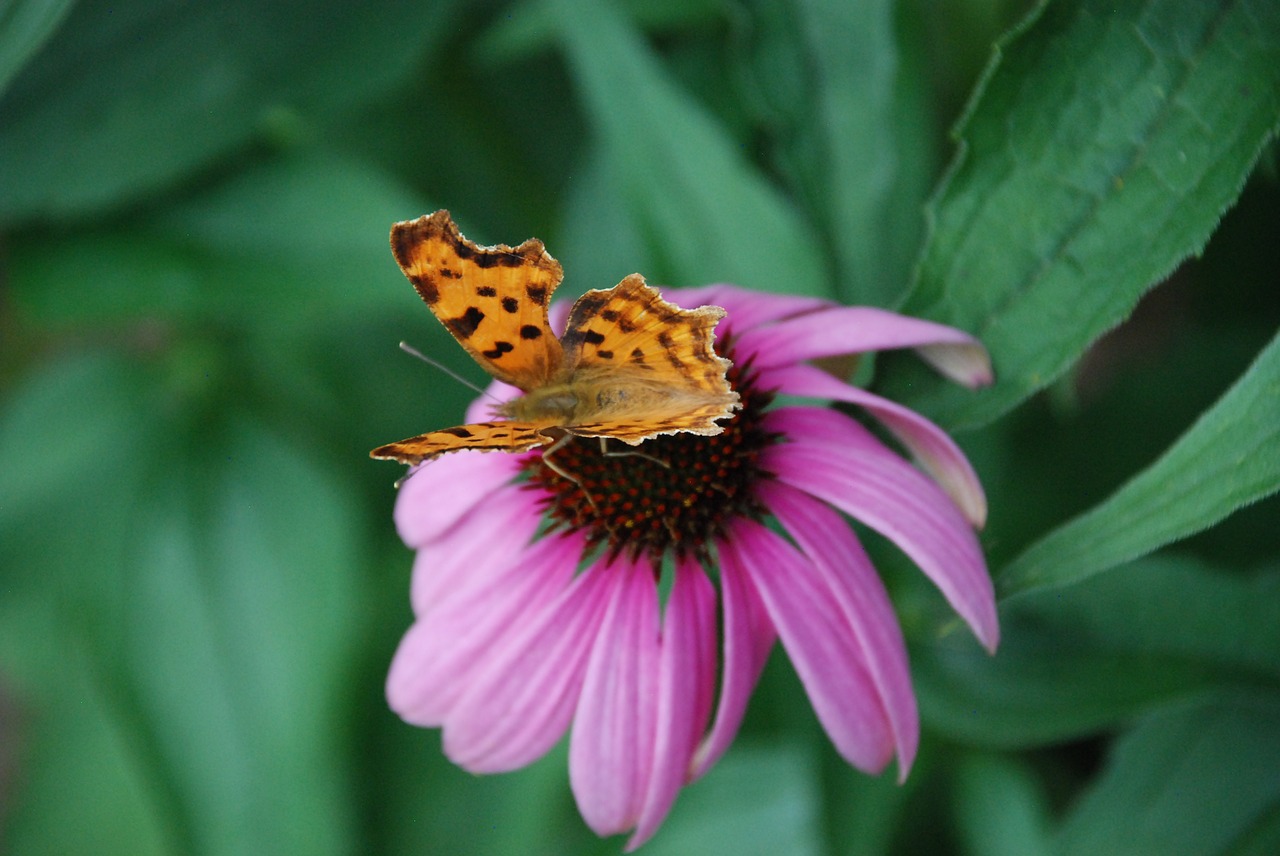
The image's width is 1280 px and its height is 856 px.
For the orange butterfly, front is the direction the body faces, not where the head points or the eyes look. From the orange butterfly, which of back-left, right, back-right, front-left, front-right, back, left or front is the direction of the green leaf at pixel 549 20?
right

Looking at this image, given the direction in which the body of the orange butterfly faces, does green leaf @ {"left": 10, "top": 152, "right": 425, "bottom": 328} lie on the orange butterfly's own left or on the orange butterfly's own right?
on the orange butterfly's own right

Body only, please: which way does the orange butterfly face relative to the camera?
to the viewer's left
